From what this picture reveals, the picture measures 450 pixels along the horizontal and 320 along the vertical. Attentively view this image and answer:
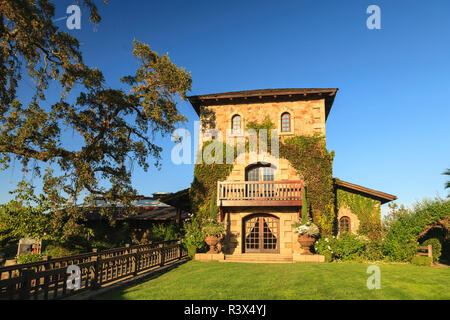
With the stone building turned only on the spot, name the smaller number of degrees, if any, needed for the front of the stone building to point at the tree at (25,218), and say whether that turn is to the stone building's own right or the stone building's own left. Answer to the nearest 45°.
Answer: approximately 45° to the stone building's own right

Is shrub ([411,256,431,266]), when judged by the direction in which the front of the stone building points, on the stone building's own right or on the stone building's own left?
on the stone building's own left

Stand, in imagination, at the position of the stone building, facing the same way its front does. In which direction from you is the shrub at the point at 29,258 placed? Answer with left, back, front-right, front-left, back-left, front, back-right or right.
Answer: front-right

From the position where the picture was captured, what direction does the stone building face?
facing the viewer

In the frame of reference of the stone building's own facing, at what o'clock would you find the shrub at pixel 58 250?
The shrub is roughly at 2 o'clock from the stone building.

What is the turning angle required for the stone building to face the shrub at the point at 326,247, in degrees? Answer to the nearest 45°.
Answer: approximately 45° to its left

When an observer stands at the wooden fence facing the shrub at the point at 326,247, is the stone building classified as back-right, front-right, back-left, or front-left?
front-left
